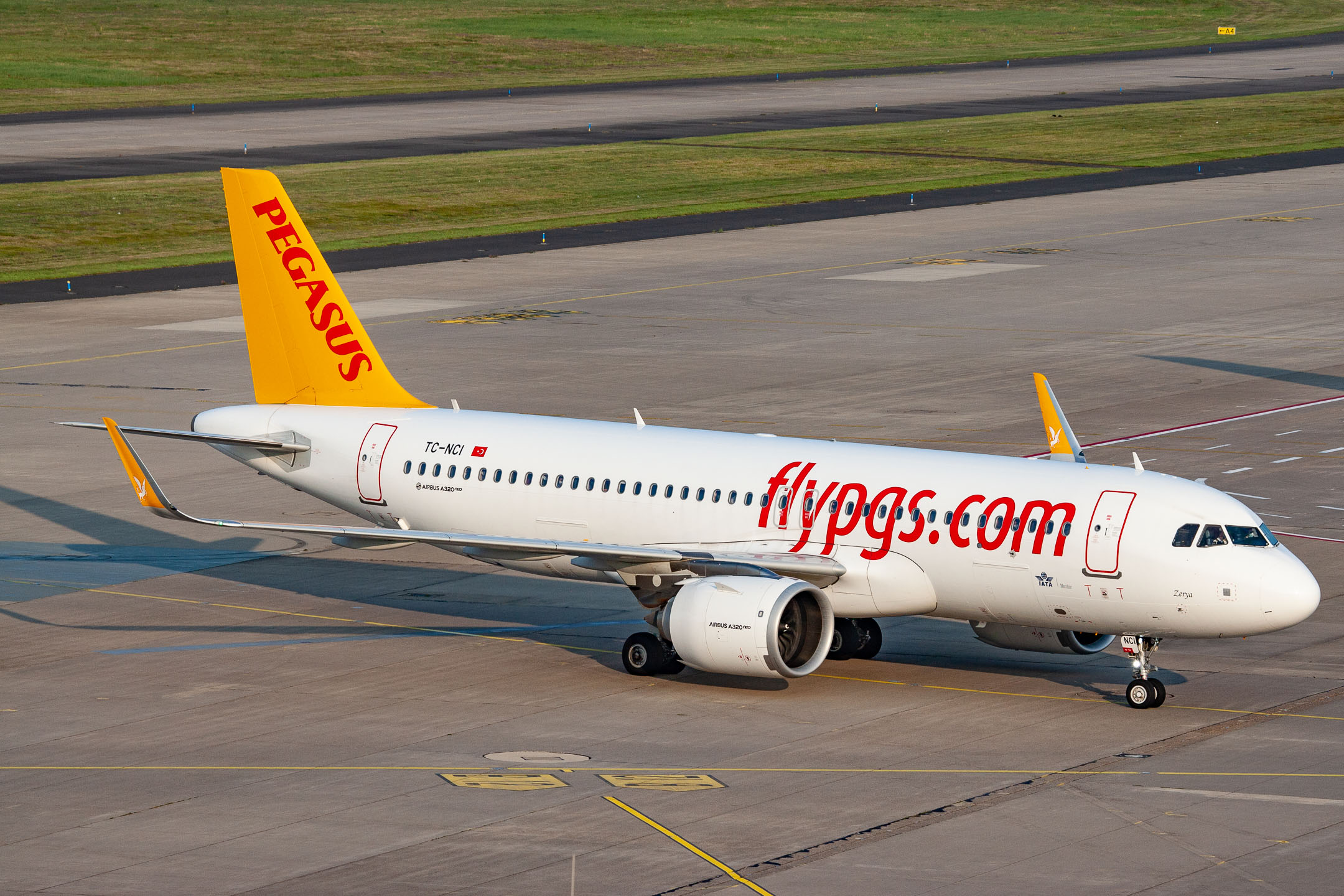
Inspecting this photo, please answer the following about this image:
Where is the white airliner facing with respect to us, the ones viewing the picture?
facing the viewer and to the right of the viewer
